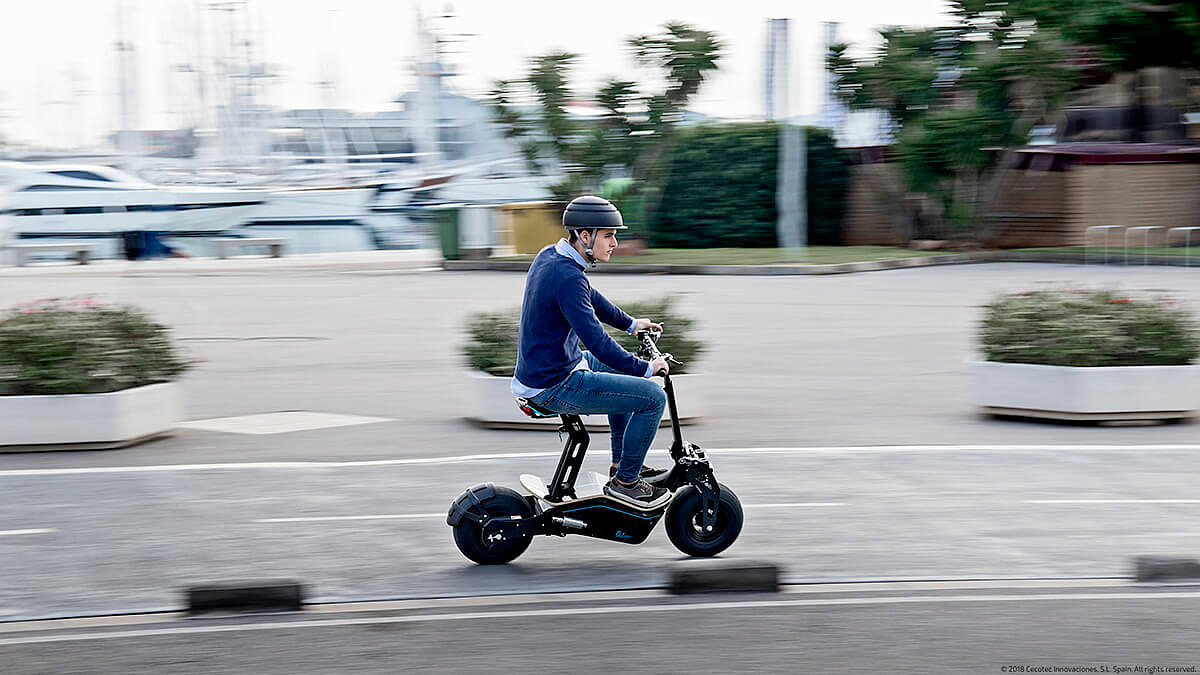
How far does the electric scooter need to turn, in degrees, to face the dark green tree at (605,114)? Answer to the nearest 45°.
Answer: approximately 90° to its left

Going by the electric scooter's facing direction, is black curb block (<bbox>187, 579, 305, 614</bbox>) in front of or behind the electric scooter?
behind

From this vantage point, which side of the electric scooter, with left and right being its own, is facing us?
right

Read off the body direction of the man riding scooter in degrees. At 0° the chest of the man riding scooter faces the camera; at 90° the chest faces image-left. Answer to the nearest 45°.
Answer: approximately 270°

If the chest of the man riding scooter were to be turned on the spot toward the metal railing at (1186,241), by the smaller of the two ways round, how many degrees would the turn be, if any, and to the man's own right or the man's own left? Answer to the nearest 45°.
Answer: approximately 45° to the man's own left

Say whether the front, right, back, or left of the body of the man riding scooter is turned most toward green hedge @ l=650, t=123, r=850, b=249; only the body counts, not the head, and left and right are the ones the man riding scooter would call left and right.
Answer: left

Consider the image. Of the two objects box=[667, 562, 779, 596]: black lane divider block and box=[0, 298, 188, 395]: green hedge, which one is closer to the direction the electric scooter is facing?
the black lane divider block

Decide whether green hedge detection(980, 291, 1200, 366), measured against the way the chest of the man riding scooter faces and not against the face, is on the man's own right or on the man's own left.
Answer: on the man's own left

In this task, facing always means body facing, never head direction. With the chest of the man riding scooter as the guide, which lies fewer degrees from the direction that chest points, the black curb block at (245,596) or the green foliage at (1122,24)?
the green foliage

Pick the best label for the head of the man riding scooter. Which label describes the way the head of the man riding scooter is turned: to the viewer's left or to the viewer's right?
to the viewer's right

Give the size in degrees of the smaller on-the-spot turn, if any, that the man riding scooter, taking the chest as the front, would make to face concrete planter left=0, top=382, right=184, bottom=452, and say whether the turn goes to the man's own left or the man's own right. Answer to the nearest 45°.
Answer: approximately 135° to the man's own left

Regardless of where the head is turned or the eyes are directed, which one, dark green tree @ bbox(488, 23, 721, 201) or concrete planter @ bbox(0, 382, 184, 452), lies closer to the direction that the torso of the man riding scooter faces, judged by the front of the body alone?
the dark green tree
